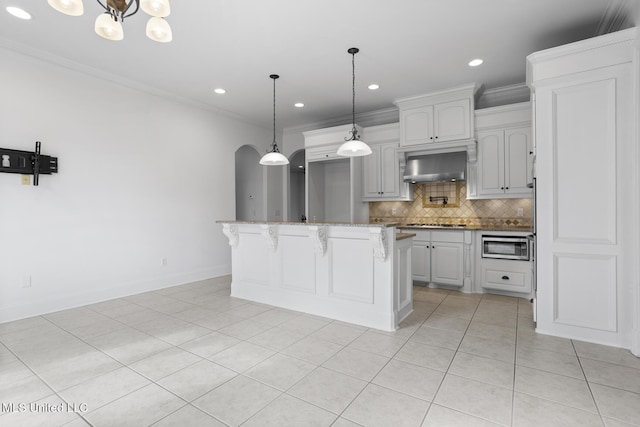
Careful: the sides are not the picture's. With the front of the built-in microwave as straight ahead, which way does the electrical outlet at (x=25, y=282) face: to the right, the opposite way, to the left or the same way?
to the left

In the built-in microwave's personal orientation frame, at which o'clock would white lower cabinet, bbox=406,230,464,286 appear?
The white lower cabinet is roughly at 3 o'clock from the built-in microwave.

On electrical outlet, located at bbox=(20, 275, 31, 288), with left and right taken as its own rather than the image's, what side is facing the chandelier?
front

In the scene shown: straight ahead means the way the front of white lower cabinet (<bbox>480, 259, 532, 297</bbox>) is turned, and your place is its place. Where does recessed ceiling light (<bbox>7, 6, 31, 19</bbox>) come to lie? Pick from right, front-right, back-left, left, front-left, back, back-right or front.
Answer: front-right

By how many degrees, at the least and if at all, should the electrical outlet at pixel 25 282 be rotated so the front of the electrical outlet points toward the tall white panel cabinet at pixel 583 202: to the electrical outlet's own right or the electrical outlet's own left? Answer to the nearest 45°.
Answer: approximately 45° to the electrical outlet's own left

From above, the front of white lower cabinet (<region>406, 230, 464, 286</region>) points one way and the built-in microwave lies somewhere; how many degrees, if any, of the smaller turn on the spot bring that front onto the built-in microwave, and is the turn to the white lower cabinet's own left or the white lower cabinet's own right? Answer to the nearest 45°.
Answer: approximately 90° to the white lower cabinet's own left

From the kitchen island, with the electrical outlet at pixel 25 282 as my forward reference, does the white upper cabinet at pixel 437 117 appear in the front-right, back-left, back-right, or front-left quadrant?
back-right

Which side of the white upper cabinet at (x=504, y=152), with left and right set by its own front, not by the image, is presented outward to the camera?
front

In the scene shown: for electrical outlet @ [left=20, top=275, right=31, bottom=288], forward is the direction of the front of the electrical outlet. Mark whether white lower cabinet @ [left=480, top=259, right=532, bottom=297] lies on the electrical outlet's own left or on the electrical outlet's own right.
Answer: on the electrical outlet's own left

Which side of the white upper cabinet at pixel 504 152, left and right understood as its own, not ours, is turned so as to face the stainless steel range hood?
right
